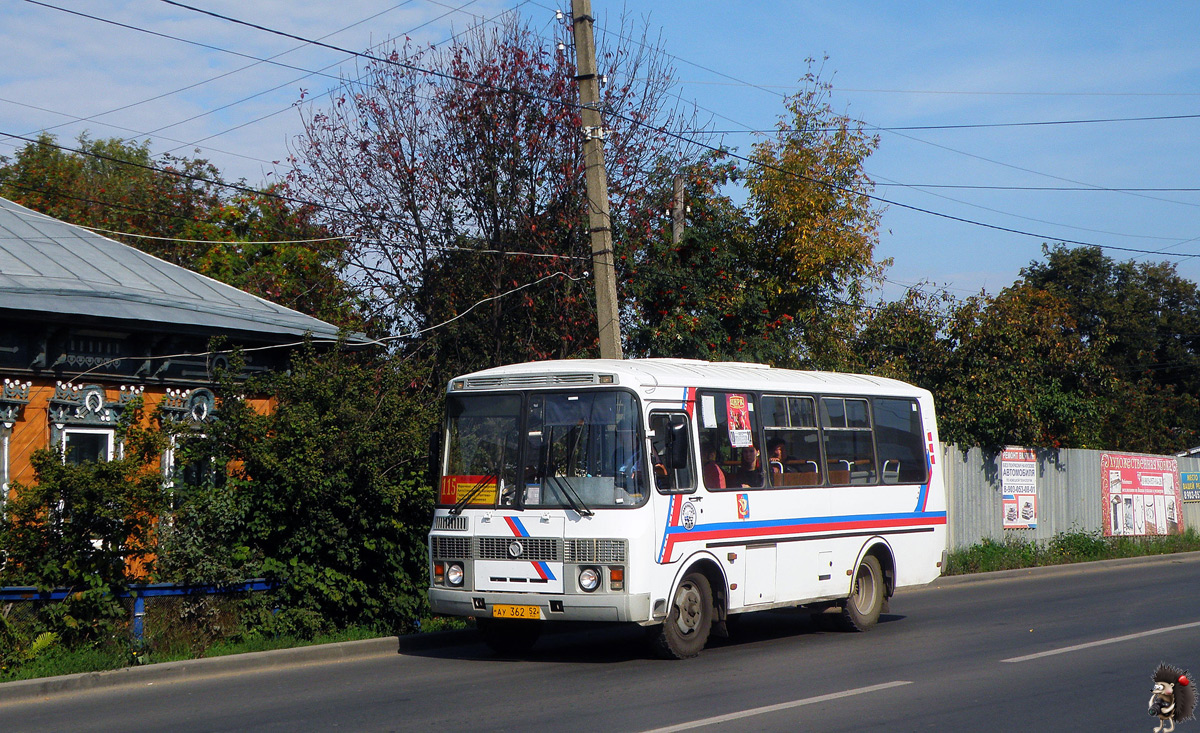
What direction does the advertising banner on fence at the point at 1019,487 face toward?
toward the camera

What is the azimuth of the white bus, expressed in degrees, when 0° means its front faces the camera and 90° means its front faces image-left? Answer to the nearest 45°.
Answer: approximately 45°

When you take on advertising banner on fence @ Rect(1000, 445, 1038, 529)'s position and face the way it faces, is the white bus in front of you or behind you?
in front

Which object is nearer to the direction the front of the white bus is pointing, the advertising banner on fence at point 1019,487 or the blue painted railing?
the blue painted railing

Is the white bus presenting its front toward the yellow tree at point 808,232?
no

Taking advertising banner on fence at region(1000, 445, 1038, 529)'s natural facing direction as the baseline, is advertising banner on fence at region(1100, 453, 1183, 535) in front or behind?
behind

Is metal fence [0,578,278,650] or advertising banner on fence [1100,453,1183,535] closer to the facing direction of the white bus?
the metal fence

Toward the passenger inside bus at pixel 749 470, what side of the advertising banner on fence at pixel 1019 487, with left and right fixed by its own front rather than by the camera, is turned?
right

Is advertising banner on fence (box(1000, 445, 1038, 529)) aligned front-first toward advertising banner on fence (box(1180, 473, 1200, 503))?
no

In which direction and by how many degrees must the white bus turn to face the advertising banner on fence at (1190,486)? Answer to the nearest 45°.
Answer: approximately 180°

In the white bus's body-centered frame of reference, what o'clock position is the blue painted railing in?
The blue painted railing is roughly at 1 o'clock from the white bus.

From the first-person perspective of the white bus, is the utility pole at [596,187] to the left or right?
on its right

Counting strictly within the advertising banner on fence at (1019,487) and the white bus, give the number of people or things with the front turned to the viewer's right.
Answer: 0
